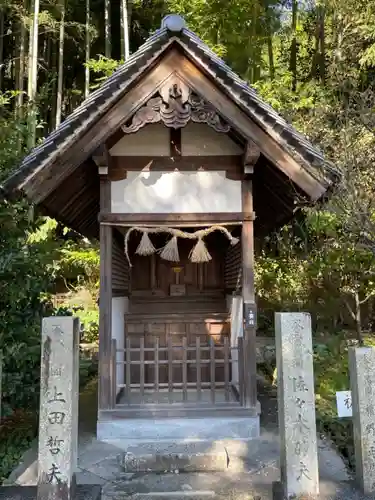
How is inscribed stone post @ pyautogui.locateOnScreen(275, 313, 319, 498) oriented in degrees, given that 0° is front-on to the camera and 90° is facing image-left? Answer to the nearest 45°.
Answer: approximately 0°

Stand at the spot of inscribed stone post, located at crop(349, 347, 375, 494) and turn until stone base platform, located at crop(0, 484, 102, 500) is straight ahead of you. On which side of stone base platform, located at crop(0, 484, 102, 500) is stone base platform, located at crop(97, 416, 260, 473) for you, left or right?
right

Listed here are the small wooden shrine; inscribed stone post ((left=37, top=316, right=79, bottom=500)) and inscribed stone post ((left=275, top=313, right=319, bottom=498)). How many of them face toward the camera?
3

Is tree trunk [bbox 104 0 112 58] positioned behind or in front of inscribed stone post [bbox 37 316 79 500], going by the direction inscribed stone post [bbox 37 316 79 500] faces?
behind

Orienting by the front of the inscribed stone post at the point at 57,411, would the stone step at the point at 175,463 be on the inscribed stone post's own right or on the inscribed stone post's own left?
on the inscribed stone post's own left
